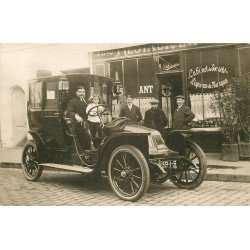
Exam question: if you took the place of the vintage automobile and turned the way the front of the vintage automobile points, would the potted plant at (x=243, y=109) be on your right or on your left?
on your left

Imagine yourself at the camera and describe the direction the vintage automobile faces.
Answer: facing the viewer and to the right of the viewer

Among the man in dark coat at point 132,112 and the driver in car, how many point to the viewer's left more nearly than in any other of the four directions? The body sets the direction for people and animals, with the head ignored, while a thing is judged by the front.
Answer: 0

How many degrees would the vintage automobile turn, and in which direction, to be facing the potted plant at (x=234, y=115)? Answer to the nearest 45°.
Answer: approximately 90° to its left

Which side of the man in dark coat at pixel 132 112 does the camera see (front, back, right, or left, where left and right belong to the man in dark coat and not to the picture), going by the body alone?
front

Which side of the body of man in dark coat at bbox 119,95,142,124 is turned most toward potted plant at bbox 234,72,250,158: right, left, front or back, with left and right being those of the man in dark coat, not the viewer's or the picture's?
left

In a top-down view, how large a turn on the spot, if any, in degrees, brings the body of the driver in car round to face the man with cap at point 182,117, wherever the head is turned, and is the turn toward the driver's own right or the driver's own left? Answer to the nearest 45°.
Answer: approximately 45° to the driver's own left

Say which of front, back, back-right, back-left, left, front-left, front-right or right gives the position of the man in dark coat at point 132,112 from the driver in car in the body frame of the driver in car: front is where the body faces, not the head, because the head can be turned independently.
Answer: front-left
